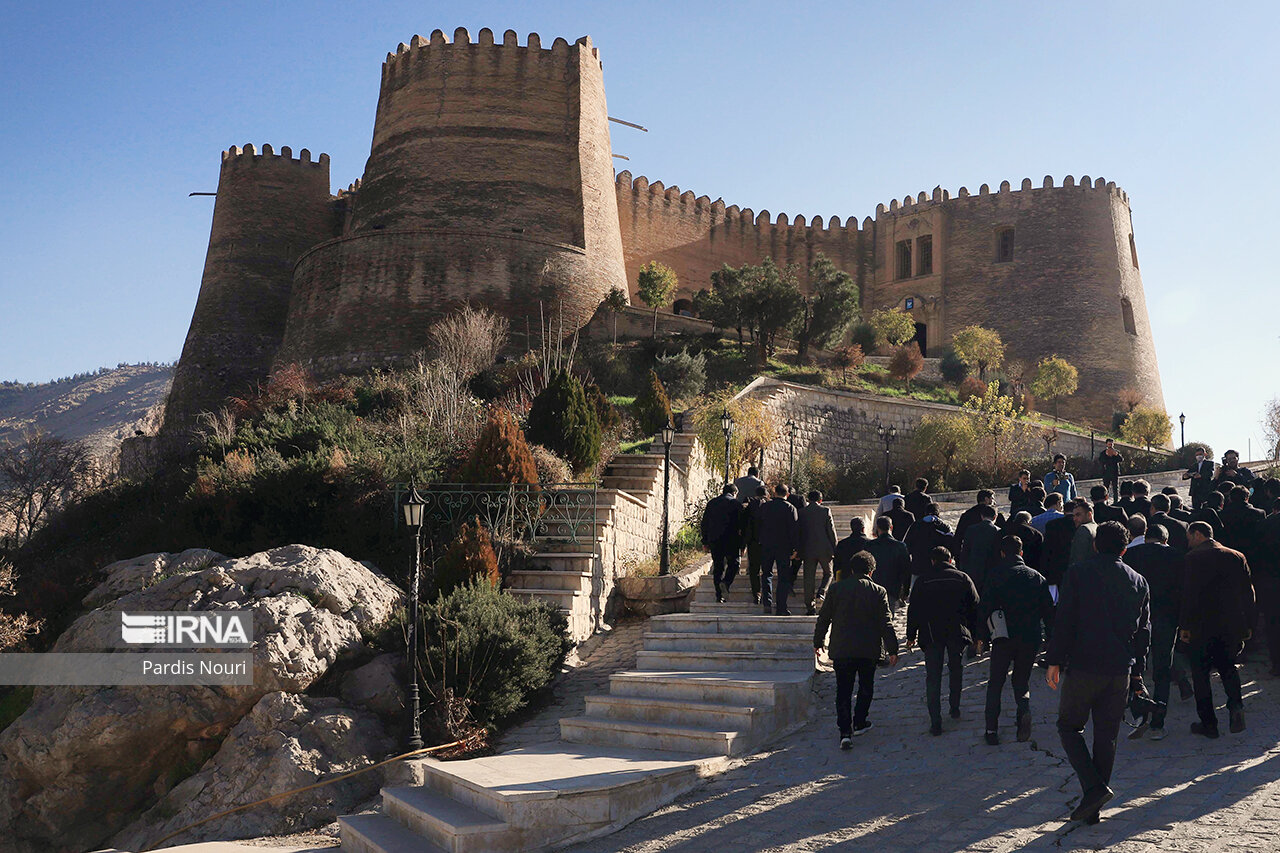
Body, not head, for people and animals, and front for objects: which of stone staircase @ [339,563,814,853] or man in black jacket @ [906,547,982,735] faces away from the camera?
the man in black jacket

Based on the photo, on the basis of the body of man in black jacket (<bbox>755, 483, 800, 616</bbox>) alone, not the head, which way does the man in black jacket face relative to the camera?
away from the camera

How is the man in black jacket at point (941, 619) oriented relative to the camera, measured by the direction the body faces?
away from the camera

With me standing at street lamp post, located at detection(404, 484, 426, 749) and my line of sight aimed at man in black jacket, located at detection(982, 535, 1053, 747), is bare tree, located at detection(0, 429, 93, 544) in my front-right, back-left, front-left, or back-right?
back-left

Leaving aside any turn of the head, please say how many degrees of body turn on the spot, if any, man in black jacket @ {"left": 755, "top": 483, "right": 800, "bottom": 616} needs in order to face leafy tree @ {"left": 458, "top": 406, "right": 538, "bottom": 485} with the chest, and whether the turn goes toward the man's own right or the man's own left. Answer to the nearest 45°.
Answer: approximately 45° to the man's own left

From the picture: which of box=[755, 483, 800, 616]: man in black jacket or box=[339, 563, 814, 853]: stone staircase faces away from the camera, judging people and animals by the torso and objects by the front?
the man in black jacket

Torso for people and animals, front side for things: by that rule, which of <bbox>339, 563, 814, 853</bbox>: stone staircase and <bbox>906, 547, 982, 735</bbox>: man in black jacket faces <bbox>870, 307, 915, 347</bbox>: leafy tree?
the man in black jacket

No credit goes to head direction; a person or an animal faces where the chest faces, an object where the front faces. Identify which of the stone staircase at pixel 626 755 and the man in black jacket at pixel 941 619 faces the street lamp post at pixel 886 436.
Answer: the man in black jacket

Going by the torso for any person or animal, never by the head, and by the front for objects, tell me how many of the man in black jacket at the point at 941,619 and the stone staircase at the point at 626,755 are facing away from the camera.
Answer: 1

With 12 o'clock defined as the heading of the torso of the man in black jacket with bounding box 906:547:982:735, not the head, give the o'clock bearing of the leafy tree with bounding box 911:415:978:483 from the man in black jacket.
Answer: The leafy tree is roughly at 12 o'clock from the man in black jacket.

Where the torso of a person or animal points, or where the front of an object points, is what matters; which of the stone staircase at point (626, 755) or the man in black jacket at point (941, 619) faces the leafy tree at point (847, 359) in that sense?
the man in black jacket

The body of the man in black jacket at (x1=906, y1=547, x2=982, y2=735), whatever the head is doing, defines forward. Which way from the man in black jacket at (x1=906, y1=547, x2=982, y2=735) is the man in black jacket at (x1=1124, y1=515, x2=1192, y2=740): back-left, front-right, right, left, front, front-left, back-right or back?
right
